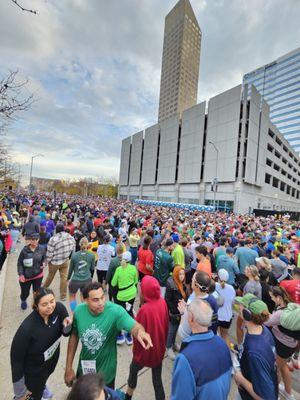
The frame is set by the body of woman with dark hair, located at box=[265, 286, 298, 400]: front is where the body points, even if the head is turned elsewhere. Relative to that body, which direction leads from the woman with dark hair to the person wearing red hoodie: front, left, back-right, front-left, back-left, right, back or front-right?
front-left

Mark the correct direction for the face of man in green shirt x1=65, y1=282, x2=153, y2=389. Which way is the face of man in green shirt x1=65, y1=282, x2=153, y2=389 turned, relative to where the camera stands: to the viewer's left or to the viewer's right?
to the viewer's right

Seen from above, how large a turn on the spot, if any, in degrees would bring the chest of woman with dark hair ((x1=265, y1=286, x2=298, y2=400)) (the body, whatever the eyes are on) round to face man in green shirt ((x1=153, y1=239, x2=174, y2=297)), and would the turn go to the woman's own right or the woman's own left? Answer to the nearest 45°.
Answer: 0° — they already face them

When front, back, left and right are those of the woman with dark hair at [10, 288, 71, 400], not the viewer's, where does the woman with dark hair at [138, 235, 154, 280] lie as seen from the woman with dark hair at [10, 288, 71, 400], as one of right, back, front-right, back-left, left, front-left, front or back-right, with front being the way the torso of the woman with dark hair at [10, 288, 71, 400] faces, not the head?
left

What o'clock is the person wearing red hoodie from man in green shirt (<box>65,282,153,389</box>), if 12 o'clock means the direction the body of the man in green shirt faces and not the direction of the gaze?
The person wearing red hoodie is roughly at 8 o'clock from the man in green shirt.

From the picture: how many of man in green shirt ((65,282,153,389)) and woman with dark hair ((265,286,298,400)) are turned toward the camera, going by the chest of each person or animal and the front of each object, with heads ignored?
1

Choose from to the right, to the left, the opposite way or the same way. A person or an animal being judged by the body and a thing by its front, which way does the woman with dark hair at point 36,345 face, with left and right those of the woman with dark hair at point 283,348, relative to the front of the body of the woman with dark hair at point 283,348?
the opposite way

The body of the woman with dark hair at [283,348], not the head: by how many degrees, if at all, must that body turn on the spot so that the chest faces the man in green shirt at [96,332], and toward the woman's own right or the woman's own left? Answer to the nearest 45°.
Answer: approximately 45° to the woman's own left

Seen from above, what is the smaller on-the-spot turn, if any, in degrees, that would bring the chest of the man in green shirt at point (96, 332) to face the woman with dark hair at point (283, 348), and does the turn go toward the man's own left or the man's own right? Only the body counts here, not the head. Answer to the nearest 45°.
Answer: approximately 90° to the man's own left
